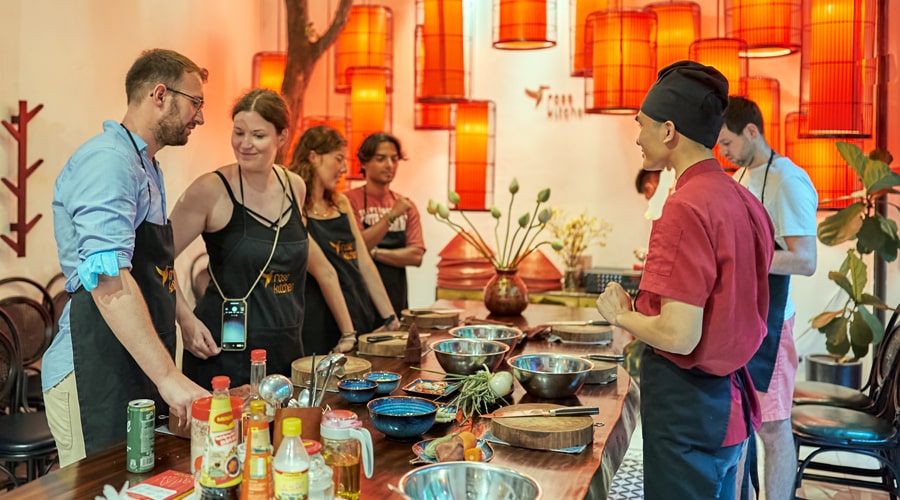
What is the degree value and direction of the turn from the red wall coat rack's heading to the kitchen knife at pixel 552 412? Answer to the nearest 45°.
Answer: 0° — it already faces it

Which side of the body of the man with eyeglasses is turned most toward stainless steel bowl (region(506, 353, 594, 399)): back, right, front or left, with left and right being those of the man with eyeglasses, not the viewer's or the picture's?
front

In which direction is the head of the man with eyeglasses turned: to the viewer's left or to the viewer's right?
to the viewer's right

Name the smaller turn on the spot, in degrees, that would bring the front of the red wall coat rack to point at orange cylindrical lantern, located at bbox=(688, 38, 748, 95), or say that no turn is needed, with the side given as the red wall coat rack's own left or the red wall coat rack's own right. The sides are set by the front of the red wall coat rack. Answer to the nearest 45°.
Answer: approximately 45° to the red wall coat rack's own left

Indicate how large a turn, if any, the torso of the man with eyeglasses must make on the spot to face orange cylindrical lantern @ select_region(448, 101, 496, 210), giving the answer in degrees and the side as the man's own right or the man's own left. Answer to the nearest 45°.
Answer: approximately 45° to the man's own left

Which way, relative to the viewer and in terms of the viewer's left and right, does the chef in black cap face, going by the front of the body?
facing away from the viewer and to the left of the viewer

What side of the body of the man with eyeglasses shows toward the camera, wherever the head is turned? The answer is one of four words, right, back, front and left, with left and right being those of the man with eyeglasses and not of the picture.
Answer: right

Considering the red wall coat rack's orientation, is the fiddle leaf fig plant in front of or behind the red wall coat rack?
in front

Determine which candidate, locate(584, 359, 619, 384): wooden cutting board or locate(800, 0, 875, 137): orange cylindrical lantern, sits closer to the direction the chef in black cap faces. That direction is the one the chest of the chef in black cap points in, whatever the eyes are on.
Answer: the wooden cutting board
